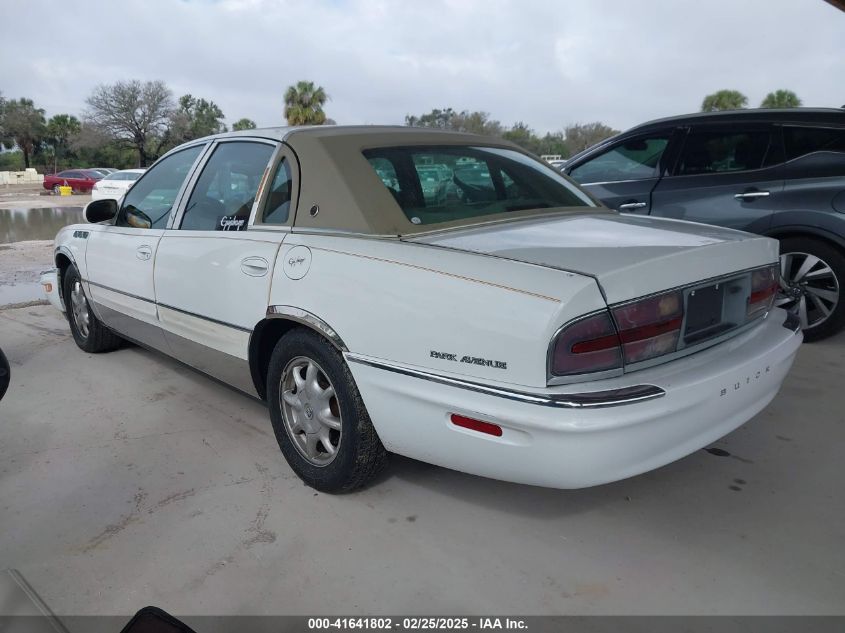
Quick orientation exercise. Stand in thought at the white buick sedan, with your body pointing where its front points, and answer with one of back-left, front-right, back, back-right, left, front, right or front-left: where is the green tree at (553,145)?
front-right

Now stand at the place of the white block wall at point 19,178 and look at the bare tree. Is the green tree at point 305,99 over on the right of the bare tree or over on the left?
right

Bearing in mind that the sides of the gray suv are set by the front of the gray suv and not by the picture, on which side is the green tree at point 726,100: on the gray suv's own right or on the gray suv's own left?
on the gray suv's own right

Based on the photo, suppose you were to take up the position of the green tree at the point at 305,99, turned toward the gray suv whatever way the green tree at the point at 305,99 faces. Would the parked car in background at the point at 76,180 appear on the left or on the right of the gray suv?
right

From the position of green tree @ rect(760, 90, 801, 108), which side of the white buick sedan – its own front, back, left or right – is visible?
right

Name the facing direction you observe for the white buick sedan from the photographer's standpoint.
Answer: facing away from the viewer and to the left of the viewer

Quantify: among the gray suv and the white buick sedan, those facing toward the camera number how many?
0

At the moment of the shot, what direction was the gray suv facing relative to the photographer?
facing to the left of the viewer

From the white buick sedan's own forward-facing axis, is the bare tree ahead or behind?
ahead

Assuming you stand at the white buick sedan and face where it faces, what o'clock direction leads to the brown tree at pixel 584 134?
The brown tree is roughly at 2 o'clock from the white buick sedan.

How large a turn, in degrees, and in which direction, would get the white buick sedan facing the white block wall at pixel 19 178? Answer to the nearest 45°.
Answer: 0° — it already faces it

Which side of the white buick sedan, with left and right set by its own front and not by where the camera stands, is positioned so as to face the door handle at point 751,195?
right
